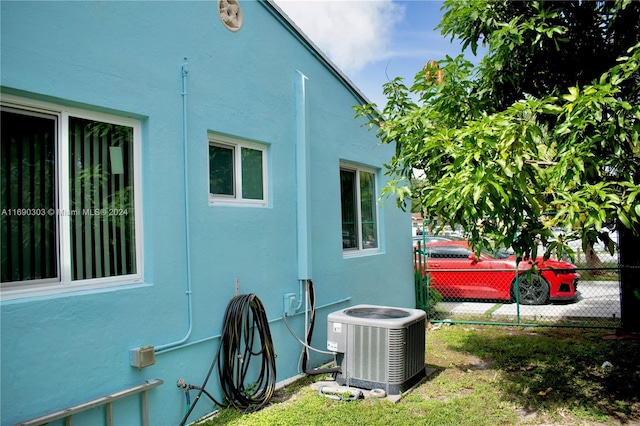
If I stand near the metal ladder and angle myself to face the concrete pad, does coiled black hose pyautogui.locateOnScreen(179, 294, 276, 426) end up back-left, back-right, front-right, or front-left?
front-left

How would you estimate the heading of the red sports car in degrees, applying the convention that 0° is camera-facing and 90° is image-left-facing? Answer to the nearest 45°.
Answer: approximately 270°

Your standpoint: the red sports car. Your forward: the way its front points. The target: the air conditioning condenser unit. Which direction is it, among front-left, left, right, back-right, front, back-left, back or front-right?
right

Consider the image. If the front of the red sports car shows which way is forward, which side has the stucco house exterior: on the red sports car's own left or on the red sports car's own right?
on the red sports car's own right

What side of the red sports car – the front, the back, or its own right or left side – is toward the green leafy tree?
right

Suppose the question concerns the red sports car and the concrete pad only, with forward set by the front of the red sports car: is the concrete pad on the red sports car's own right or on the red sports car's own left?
on the red sports car's own right

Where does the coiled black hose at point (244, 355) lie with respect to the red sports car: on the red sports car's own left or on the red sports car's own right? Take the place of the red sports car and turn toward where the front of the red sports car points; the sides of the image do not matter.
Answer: on the red sports car's own right

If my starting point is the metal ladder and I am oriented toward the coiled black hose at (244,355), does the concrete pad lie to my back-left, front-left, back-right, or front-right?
front-right

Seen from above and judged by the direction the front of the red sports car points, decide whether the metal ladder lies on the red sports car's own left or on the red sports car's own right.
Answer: on the red sports car's own right
